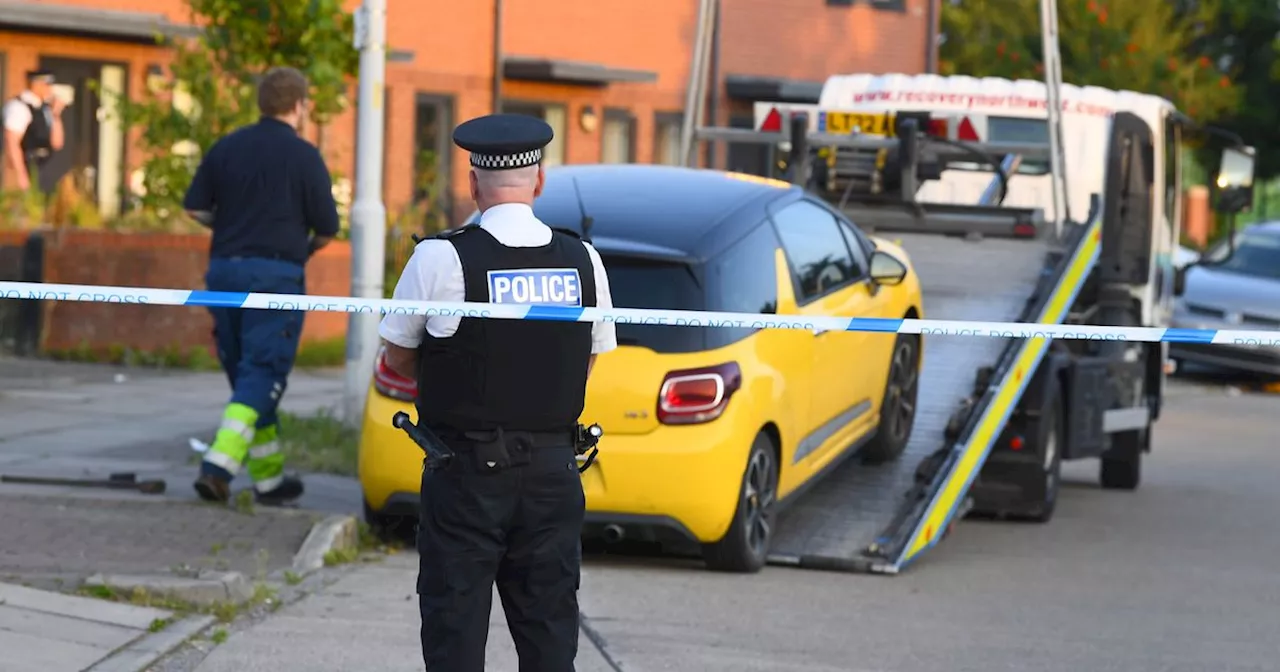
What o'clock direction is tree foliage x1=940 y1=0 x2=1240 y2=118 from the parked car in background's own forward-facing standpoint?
The tree foliage is roughly at 4 o'clock from the parked car in background.

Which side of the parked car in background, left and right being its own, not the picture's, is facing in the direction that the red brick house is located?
right

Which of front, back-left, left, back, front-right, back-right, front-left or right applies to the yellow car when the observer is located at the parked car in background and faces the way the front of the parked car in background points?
front-left

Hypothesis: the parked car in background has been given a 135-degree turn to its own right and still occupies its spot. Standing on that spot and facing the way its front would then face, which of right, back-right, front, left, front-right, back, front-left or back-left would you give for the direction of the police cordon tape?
back

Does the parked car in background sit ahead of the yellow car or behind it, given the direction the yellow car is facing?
ahead

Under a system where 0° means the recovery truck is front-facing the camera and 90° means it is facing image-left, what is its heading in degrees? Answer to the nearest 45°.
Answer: approximately 225°

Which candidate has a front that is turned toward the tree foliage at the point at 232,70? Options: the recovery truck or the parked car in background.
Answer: the parked car in background

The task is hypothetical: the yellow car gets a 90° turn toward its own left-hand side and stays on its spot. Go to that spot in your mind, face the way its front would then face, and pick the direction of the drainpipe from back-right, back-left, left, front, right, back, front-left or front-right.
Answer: front-right

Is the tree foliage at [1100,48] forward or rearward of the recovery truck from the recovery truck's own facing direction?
forward

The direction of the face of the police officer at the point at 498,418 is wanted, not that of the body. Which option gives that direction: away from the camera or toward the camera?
away from the camera

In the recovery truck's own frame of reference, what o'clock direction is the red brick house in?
The red brick house is roughly at 10 o'clock from the recovery truck.

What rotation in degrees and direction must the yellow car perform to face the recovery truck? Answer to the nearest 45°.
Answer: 0° — it already faces it

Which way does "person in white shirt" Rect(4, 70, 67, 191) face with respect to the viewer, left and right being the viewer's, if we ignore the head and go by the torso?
facing the viewer and to the right of the viewer

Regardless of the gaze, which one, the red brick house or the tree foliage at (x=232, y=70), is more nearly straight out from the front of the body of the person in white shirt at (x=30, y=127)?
the tree foliage

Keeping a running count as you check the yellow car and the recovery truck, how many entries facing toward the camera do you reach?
0

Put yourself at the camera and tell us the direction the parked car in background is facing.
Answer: facing the viewer and to the left of the viewer

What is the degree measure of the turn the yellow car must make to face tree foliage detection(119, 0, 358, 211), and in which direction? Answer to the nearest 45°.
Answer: approximately 45° to its left

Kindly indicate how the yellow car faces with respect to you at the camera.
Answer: facing away from the viewer and to the right of the viewer
